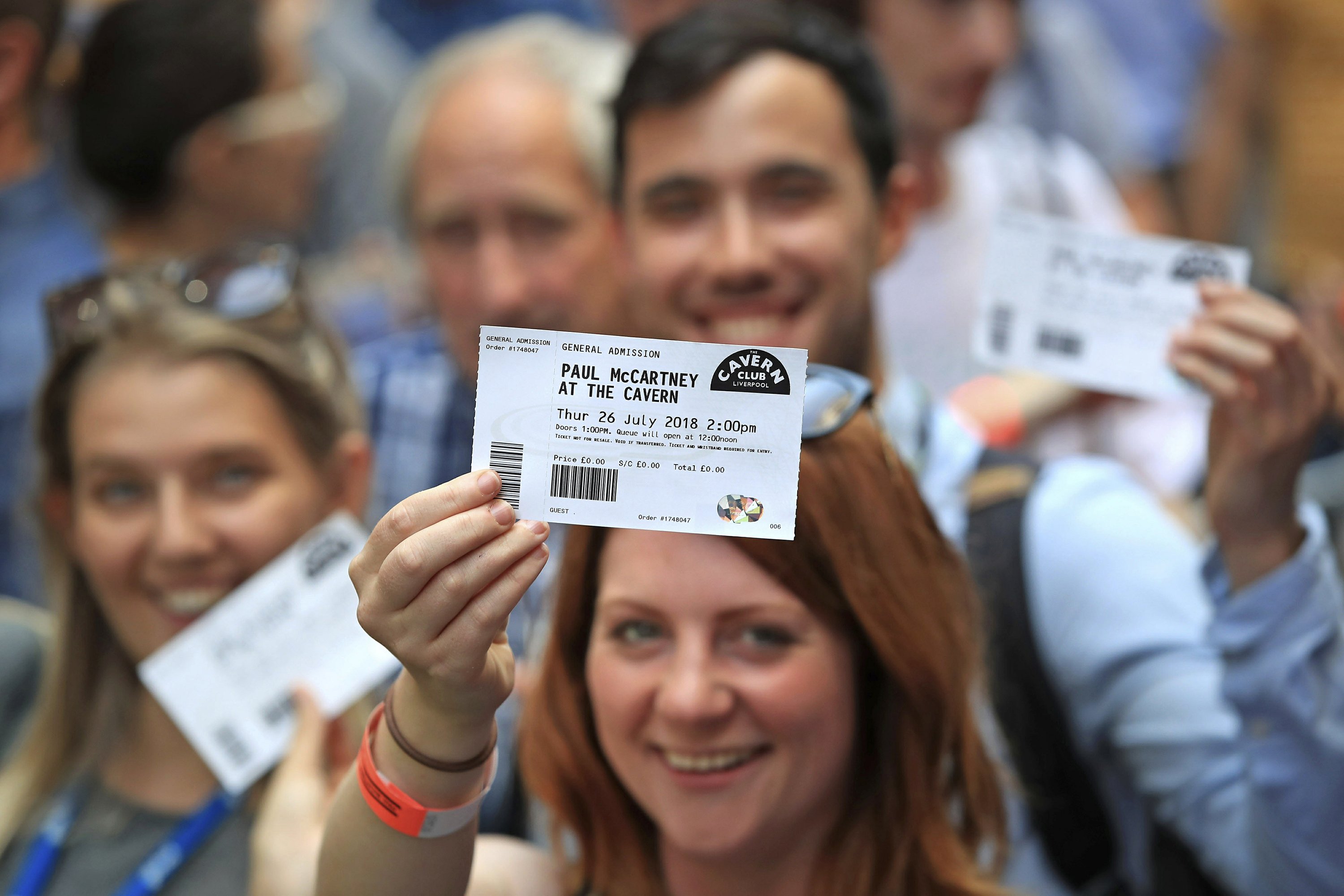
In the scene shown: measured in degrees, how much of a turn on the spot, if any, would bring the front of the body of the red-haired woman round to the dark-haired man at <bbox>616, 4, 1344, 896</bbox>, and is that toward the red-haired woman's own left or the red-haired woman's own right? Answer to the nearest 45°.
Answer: approximately 135° to the red-haired woman's own left

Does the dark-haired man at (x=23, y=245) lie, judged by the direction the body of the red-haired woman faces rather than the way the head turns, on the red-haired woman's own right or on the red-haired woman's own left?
on the red-haired woman's own right

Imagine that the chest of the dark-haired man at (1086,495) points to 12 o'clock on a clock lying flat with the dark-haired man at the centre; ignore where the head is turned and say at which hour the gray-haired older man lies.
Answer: The gray-haired older man is roughly at 4 o'clock from the dark-haired man.

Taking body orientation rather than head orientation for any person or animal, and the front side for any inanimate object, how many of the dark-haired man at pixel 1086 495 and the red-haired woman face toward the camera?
2

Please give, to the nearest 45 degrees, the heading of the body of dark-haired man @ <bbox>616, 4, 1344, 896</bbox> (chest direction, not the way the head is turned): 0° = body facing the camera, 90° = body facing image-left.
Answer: approximately 0°

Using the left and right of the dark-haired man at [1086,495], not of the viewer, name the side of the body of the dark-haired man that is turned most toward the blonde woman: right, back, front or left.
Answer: right
